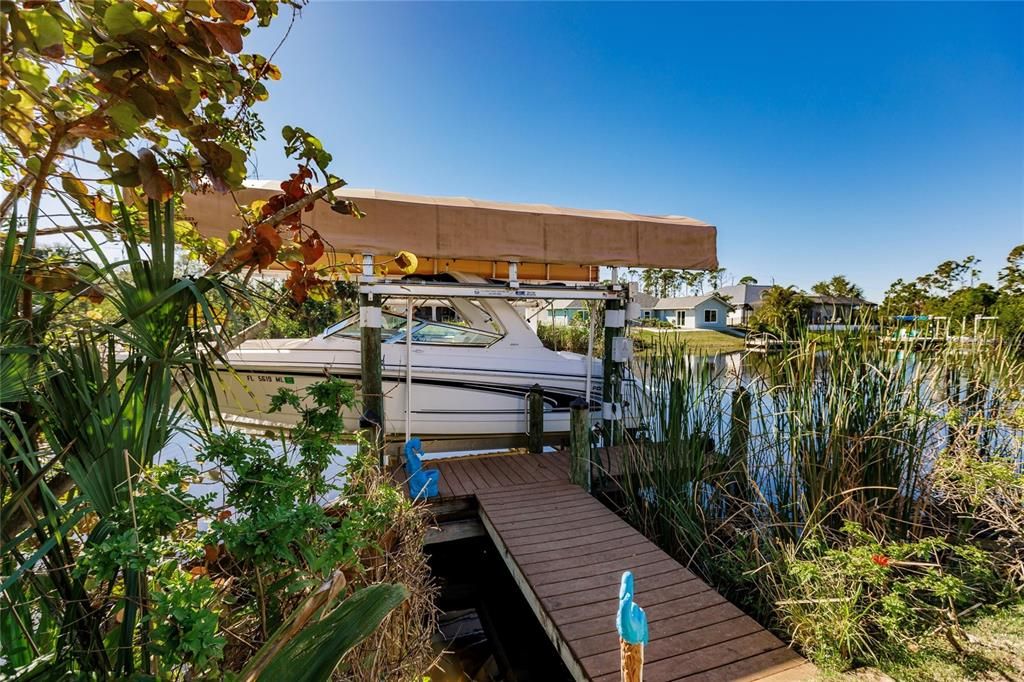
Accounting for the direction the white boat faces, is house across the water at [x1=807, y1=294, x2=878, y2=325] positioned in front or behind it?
behind

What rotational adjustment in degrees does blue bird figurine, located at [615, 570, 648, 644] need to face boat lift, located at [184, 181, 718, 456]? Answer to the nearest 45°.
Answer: approximately 45° to its right

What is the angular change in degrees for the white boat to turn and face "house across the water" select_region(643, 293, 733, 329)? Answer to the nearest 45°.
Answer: approximately 135° to its right

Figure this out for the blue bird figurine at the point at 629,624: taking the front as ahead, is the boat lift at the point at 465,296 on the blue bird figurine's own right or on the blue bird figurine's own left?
on the blue bird figurine's own right

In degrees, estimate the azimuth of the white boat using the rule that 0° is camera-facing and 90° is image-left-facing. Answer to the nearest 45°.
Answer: approximately 90°

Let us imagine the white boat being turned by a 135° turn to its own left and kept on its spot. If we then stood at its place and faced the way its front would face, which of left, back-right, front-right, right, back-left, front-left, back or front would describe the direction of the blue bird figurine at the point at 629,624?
front-right

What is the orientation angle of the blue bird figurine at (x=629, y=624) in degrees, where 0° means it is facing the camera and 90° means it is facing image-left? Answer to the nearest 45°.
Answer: approximately 90°

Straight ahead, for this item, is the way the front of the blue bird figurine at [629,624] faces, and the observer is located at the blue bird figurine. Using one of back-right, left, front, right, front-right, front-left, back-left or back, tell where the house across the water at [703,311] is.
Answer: right
